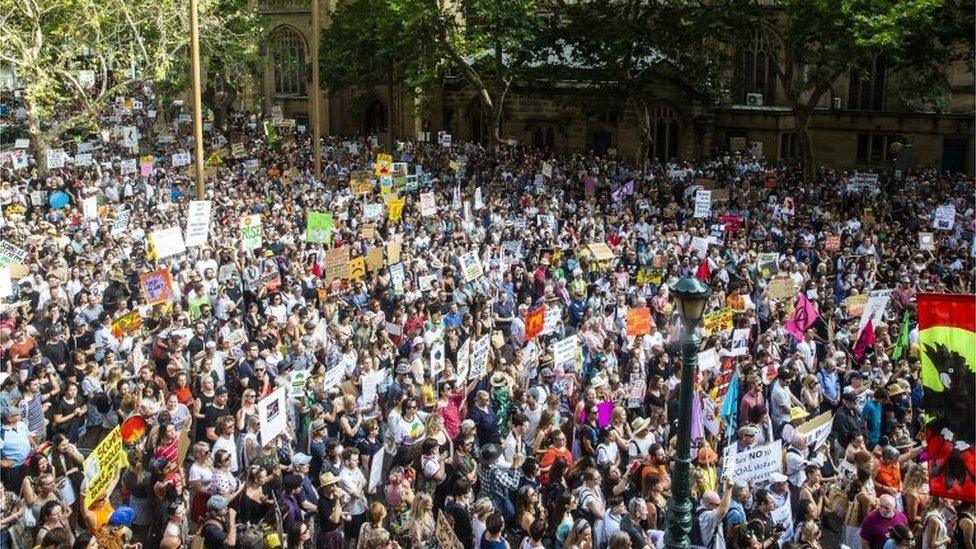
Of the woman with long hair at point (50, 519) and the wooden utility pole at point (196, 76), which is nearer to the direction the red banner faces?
the woman with long hair

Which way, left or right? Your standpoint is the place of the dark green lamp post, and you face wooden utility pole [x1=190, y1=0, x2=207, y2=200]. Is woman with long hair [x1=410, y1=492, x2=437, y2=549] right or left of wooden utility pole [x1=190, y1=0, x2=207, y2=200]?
left

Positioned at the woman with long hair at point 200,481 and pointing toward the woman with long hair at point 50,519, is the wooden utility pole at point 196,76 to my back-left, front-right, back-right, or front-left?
back-right

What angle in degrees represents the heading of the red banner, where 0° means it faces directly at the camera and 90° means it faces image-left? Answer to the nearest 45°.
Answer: approximately 0°

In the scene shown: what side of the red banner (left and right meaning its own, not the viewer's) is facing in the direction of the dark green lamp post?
right

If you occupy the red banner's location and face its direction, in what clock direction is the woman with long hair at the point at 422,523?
The woman with long hair is roughly at 3 o'clock from the red banner.
